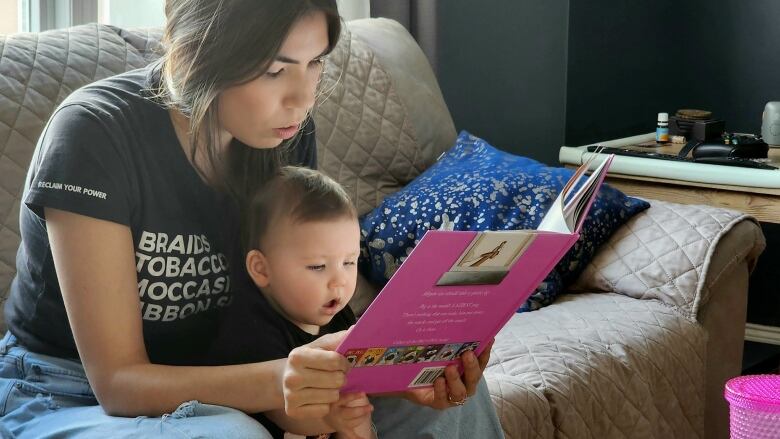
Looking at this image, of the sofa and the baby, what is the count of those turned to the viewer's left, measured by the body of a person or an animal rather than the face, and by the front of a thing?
0

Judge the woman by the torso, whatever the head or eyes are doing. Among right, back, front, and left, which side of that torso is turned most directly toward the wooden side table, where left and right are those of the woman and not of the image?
left

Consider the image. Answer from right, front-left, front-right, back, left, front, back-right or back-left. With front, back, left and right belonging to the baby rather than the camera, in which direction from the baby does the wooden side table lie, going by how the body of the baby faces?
left

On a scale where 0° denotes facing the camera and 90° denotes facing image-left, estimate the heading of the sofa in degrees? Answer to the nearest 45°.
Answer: approximately 0°

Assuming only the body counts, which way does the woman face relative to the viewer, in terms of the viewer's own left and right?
facing the viewer and to the right of the viewer

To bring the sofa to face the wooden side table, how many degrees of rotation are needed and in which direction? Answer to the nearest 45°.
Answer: approximately 135° to its left
